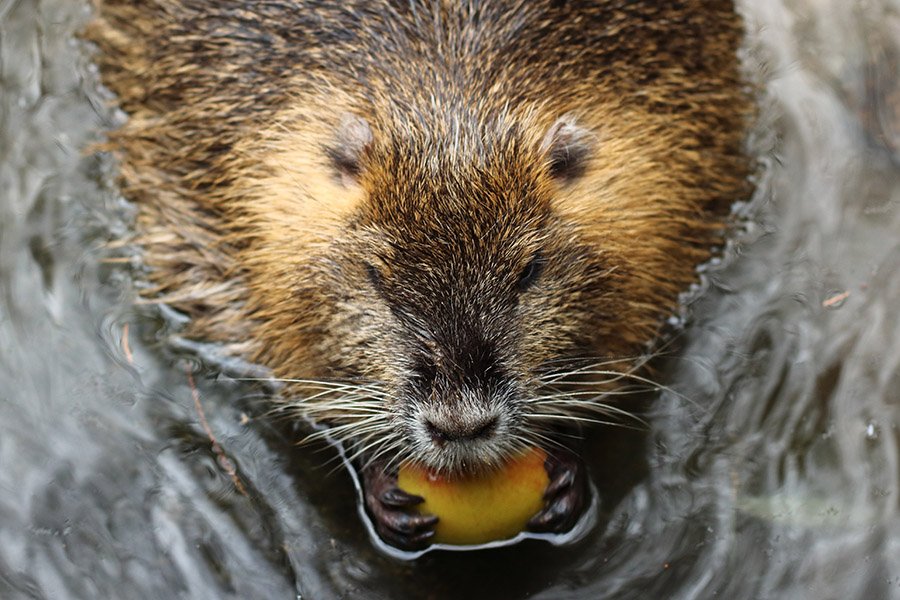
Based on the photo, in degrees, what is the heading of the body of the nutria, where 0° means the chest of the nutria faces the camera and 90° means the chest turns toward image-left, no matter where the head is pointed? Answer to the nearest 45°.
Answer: approximately 0°

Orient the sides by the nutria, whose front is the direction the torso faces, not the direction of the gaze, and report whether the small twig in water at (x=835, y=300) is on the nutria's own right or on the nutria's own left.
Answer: on the nutria's own left
